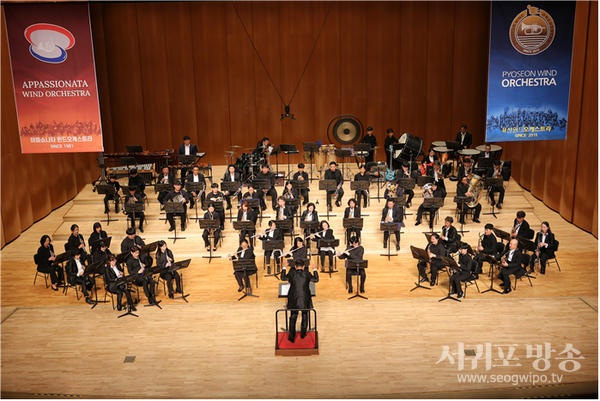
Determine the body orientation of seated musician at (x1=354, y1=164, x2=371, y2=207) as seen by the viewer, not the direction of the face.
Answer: toward the camera

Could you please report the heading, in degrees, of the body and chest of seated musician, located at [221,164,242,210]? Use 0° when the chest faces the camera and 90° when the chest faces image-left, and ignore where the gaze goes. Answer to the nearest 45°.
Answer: approximately 0°

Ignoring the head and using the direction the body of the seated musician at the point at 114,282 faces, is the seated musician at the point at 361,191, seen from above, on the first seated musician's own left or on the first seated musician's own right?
on the first seated musician's own left

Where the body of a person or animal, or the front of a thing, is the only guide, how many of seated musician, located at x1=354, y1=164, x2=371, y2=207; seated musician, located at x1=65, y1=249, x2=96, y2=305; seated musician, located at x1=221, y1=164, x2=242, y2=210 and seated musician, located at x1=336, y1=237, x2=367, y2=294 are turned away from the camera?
0

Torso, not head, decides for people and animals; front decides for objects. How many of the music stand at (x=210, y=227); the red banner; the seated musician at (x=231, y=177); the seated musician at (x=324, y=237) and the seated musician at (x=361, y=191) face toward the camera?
4

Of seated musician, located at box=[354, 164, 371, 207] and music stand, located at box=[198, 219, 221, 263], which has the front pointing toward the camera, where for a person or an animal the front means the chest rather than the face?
the seated musician

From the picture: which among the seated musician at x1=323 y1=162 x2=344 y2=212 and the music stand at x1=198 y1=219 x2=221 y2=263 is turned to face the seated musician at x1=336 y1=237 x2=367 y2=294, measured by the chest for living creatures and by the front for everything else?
the seated musician at x1=323 y1=162 x2=344 y2=212

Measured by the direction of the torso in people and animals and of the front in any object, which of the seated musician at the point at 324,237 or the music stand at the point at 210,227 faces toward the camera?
the seated musician

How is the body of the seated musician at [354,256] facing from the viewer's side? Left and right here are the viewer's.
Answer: facing the viewer

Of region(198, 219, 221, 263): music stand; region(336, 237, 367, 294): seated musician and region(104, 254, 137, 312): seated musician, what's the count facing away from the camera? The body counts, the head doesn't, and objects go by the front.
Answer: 1

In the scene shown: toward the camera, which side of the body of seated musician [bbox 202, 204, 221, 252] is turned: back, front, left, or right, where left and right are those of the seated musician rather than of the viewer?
front

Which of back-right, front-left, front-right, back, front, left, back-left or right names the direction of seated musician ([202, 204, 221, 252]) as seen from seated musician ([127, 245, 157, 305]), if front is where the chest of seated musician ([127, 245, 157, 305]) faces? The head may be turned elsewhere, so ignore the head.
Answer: left

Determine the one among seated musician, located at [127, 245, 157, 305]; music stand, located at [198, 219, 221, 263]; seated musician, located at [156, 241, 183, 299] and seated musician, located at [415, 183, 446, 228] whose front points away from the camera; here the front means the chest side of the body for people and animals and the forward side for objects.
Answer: the music stand

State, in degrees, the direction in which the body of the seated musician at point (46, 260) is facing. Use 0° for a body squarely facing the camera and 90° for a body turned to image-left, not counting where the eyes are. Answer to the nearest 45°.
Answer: approximately 315°

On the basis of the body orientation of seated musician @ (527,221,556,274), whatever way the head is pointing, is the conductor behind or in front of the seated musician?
in front

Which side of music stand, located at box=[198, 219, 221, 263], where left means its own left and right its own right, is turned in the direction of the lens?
back
